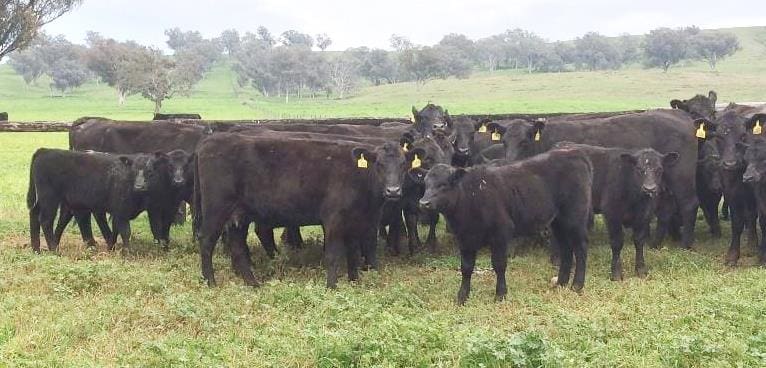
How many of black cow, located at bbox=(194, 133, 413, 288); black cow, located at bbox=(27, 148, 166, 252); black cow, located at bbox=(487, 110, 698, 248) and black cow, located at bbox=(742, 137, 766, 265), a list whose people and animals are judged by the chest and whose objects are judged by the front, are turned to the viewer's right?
2

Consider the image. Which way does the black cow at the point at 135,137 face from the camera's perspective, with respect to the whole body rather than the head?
to the viewer's right

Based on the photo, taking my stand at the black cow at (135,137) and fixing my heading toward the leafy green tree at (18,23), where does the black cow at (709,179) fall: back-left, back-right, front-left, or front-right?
back-right

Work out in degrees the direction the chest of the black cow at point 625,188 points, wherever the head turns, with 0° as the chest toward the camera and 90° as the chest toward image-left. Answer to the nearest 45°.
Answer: approximately 315°

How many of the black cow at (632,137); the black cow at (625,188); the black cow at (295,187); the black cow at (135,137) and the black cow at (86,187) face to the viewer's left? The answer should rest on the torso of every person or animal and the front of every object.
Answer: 1

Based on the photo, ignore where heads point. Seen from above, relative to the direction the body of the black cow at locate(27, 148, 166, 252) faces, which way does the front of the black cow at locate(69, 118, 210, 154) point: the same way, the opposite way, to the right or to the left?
the same way

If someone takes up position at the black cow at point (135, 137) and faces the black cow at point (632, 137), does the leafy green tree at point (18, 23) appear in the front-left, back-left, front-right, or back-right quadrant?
back-left

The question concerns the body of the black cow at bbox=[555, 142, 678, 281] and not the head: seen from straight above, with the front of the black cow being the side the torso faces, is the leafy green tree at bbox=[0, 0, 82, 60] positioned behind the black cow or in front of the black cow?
behind

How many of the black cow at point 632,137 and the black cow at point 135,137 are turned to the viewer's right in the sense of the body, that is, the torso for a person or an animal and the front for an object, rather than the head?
1

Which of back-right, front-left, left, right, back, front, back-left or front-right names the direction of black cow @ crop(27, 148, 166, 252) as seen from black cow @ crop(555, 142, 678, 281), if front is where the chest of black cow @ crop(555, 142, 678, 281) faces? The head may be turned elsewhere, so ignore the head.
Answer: back-right

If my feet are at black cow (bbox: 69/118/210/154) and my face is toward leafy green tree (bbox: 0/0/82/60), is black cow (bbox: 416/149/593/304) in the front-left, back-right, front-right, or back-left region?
back-right

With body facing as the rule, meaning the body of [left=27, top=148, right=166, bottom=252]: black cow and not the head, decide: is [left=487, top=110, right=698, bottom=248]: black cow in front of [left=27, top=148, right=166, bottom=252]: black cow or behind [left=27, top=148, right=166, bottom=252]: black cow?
in front

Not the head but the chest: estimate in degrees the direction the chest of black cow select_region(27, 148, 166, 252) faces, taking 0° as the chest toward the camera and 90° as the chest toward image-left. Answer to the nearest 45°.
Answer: approximately 270°

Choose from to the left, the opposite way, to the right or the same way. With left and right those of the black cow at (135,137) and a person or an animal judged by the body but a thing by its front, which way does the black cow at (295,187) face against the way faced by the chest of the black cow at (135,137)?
the same way

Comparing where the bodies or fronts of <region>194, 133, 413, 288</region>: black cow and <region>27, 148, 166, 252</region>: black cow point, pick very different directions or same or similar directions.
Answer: same or similar directions

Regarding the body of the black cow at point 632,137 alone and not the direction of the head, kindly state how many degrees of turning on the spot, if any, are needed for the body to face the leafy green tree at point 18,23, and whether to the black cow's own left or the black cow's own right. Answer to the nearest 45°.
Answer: approximately 45° to the black cow's own right

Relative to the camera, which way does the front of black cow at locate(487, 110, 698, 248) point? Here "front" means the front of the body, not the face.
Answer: to the viewer's left

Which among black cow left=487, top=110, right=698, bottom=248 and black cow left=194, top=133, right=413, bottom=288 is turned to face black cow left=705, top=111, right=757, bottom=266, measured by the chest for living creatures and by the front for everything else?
black cow left=194, top=133, right=413, bottom=288
